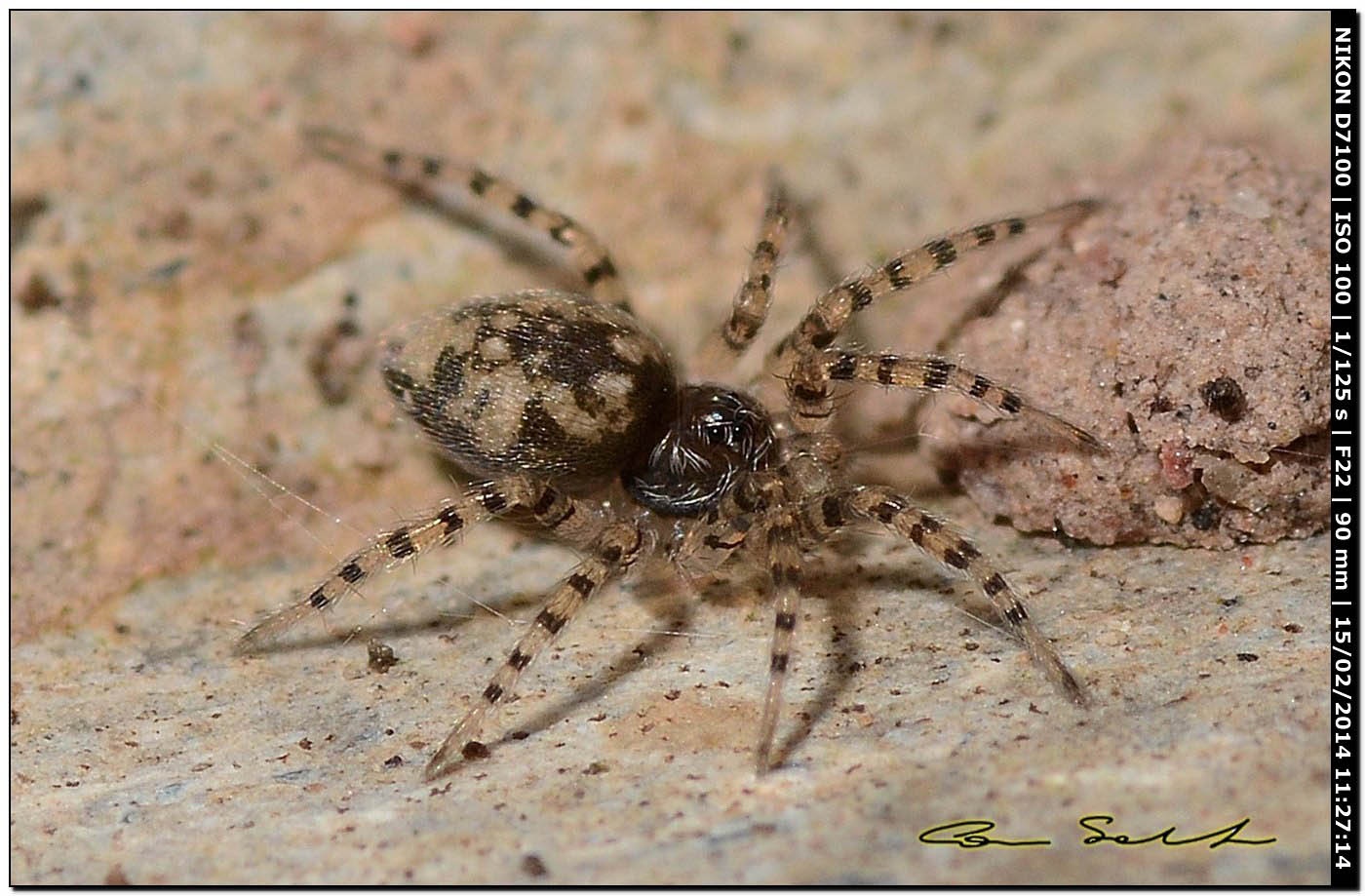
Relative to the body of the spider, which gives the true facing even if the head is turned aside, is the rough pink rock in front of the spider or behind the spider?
in front

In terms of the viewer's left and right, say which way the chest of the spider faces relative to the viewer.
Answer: facing the viewer and to the right of the viewer
